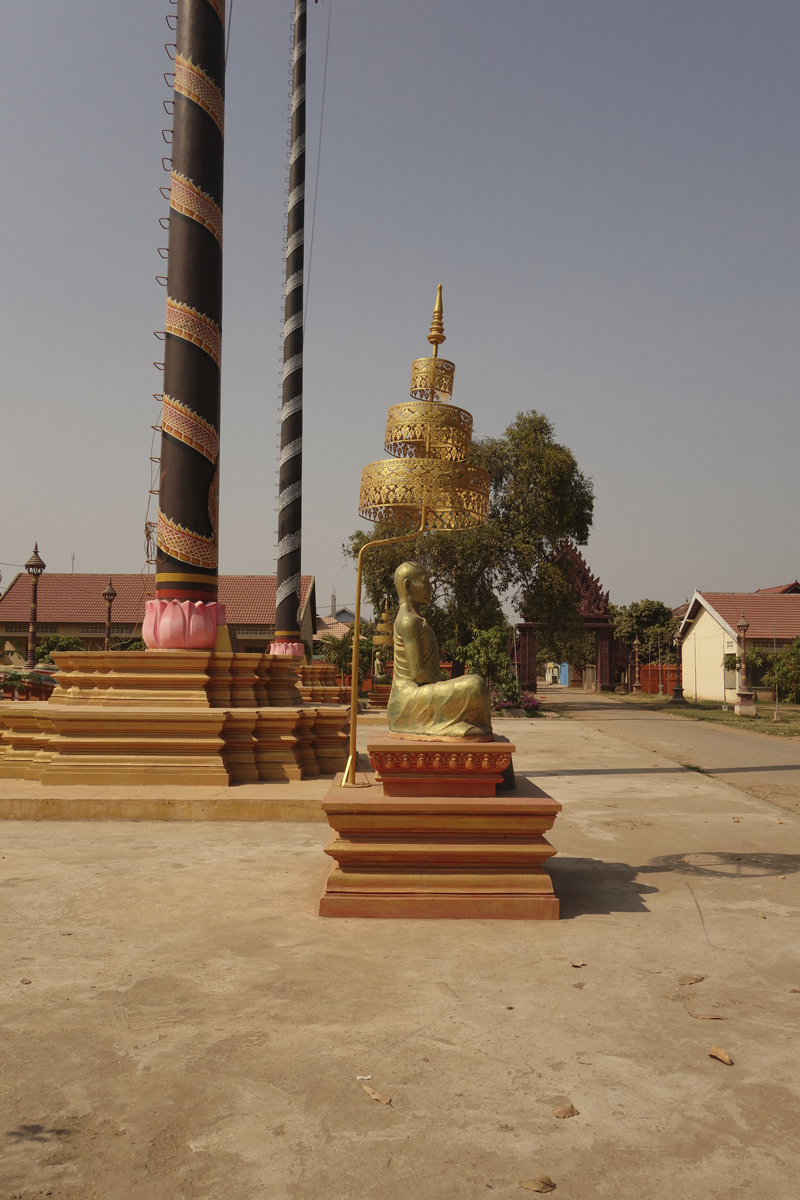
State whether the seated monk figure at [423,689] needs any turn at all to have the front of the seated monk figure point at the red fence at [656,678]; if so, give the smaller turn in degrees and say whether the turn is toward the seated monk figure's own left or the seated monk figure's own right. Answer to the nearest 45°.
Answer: approximately 90° to the seated monk figure's own left

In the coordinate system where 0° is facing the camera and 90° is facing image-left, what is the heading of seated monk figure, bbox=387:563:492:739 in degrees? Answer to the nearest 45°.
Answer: approximately 270°

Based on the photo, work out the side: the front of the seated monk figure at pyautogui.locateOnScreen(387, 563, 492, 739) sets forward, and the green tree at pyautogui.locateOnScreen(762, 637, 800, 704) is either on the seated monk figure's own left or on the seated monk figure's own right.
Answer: on the seated monk figure's own left

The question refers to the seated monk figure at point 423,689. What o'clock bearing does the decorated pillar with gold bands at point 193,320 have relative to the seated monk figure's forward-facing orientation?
The decorated pillar with gold bands is roughly at 8 o'clock from the seated monk figure.

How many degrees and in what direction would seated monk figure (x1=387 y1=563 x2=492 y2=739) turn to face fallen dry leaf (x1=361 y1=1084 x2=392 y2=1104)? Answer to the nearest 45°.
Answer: approximately 90° to its right

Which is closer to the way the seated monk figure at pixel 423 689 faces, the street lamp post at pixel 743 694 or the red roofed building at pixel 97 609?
the street lamp post

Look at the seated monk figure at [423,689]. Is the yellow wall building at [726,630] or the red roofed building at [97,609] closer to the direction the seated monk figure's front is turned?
the yellow wall building

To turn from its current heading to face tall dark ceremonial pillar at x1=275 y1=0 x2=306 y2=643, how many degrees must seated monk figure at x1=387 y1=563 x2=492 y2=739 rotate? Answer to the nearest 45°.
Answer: approximately 90° to its left
